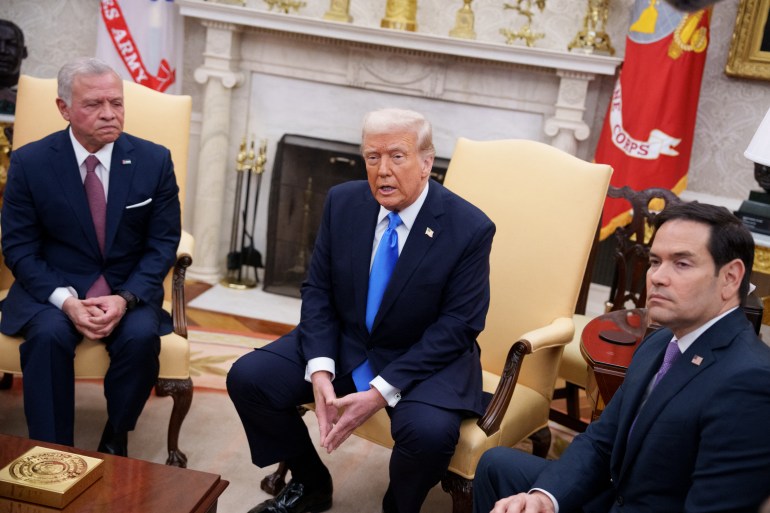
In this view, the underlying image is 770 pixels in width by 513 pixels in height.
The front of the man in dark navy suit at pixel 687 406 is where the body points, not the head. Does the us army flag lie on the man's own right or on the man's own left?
on the man's own right

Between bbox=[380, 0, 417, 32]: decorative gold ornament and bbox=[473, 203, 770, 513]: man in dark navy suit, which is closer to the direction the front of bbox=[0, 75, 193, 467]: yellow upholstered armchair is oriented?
the man in dark navy suit

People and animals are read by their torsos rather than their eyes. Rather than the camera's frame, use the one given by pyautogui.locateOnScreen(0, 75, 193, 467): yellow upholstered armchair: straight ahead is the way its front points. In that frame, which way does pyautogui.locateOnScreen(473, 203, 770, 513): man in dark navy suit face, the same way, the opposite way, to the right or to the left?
to the right

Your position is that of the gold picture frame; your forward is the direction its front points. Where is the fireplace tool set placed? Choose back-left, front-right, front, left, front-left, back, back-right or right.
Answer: right

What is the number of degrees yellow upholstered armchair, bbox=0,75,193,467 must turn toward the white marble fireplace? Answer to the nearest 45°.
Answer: approximately 135° to its left

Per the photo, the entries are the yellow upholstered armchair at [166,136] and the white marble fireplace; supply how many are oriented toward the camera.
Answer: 2

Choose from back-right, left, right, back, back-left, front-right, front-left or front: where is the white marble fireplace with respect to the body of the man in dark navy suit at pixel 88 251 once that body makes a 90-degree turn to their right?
back-right

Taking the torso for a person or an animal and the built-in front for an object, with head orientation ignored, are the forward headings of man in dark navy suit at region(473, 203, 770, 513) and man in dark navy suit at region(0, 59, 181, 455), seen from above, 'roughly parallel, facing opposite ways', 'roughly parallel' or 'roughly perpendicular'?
roughly perpendicular

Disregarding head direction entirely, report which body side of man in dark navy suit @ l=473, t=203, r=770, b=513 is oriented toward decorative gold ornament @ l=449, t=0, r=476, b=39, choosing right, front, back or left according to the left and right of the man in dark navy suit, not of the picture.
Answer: right

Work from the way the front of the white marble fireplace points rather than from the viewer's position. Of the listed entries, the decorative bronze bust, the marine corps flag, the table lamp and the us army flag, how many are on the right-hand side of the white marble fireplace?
2

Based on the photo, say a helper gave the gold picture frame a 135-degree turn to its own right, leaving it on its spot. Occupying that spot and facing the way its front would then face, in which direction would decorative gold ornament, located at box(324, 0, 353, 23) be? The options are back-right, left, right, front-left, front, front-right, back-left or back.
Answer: front-left

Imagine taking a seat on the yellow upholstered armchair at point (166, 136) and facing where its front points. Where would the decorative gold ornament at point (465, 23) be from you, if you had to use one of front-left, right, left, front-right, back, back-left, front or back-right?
back-left

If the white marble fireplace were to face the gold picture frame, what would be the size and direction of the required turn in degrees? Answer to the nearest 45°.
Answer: approximately 90° to its left

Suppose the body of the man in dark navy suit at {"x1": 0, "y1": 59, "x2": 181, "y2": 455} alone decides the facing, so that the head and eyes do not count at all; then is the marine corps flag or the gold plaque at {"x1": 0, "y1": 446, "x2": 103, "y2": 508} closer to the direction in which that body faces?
the gold plaque

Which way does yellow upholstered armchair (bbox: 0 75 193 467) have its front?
toward the camera

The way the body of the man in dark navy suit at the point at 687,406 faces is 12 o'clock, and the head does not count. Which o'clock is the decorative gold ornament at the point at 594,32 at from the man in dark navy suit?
The decorative gold ornament is roughly at 4 o'clock from the man in dark navy suit.

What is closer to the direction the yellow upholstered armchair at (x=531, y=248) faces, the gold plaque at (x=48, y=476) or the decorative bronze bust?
the gold plaque

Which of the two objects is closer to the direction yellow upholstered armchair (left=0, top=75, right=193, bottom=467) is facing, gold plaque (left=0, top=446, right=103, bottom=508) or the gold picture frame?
the gold plaque

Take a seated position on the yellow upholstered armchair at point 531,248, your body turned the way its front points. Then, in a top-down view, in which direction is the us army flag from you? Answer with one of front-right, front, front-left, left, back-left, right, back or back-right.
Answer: right

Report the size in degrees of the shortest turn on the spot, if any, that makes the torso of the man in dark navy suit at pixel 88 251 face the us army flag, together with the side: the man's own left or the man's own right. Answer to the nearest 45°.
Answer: approximately 180°
